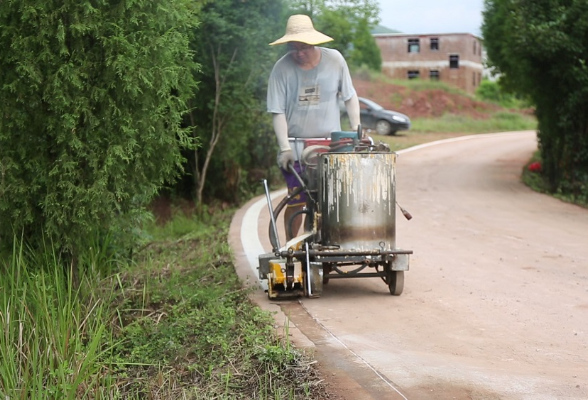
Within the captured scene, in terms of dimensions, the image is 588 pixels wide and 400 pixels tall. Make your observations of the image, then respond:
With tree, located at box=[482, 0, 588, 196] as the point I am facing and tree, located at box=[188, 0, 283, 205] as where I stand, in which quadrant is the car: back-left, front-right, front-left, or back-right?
front-left

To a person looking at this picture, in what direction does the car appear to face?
facing the viewer and to the right of the viewer

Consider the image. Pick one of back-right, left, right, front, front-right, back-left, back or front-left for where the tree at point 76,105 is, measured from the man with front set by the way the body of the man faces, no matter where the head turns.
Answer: front-right

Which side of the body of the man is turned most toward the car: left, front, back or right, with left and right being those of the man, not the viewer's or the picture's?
back

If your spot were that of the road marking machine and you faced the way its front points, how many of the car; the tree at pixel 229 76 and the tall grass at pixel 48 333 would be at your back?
2

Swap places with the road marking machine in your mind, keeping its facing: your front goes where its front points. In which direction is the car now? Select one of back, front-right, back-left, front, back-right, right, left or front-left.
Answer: back

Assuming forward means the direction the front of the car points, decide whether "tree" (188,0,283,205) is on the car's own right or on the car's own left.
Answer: on the car's own right

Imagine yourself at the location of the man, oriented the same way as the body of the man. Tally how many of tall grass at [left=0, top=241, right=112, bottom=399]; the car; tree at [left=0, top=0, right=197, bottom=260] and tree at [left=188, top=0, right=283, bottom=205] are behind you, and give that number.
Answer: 2

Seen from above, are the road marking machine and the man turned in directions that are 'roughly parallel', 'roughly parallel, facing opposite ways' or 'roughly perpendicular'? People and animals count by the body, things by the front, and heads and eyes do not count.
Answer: roughly parallel

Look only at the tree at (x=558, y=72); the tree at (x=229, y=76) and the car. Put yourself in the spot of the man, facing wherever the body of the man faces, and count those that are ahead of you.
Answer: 0

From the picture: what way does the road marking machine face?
toward the camera

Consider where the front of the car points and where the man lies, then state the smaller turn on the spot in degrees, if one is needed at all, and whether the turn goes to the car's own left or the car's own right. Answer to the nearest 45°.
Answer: approximately 45° to the car's own right

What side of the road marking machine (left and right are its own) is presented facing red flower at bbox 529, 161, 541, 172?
back

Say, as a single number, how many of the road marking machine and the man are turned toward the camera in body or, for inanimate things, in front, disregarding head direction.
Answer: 2

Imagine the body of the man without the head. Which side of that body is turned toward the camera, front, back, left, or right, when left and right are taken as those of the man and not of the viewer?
front
